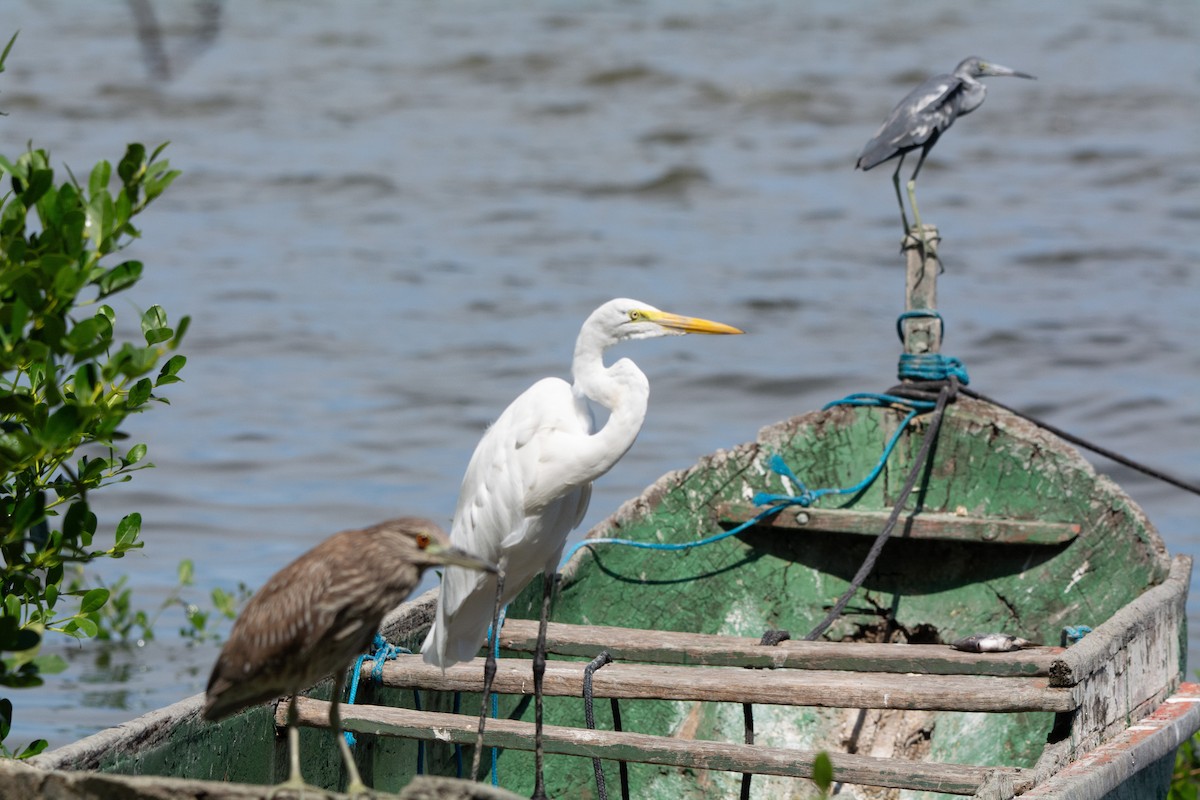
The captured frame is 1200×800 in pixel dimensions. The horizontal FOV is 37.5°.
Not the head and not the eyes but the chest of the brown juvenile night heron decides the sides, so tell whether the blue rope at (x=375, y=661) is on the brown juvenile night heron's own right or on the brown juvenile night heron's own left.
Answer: on the brown juvenile night heron's own left

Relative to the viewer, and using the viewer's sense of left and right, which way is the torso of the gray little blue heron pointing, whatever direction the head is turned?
facing to the right of the viewer

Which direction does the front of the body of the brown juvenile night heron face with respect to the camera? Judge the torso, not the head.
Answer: to the viewer's right

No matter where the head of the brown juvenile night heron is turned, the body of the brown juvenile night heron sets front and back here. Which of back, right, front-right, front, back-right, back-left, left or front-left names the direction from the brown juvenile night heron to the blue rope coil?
front-left

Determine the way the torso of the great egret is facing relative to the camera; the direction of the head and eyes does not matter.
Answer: to the viewer's right

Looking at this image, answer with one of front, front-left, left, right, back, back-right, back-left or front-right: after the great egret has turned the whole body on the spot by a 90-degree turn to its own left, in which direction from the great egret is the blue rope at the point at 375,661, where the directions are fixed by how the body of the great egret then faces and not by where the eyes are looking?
front-left
